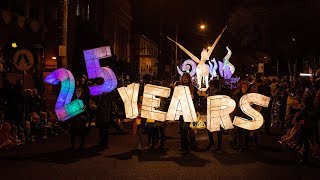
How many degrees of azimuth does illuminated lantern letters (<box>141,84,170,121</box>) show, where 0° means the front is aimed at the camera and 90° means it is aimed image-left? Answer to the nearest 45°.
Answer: approximately 0°

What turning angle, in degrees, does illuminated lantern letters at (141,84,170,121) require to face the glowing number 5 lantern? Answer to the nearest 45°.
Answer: approximately 135° to its right

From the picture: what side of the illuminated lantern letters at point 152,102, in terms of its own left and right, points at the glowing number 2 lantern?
right

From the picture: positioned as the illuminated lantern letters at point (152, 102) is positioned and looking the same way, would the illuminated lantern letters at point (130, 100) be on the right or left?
on its right

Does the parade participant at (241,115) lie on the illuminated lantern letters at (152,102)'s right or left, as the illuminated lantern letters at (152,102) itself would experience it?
on its left
